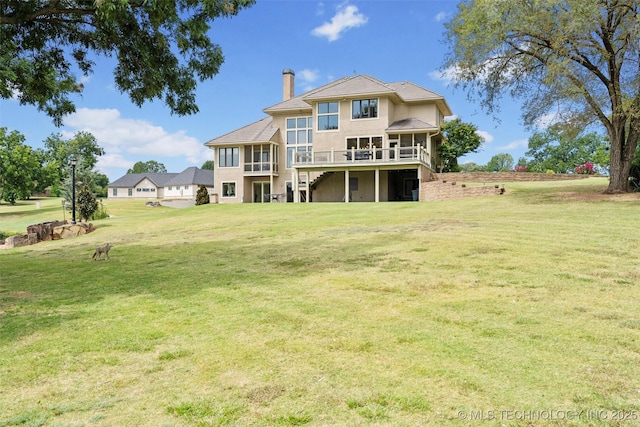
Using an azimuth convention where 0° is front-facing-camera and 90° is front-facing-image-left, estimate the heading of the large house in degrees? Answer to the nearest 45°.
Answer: approximately 180°

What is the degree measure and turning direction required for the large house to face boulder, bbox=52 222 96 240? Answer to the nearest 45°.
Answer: approximately 135° to its left

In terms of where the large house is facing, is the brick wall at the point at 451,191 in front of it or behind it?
behind

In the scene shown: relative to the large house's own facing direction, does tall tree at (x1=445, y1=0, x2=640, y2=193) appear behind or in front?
behind

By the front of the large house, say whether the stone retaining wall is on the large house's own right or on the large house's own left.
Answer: on the large house's own right

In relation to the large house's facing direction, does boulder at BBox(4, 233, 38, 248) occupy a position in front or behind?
behind

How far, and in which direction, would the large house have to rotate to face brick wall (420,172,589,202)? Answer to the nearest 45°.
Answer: approximately 135° to its right
